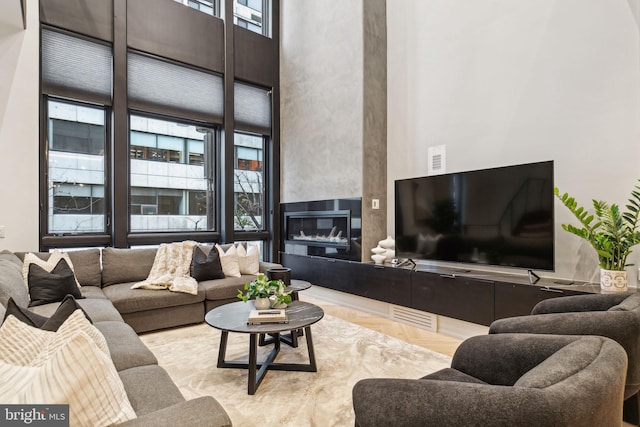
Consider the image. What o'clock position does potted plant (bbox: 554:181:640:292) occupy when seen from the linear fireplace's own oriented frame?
The potted plant is roughly at 9 o'clock from the linear fireplace.

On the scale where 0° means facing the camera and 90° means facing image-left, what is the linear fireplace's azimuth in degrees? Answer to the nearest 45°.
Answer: approximately 45°

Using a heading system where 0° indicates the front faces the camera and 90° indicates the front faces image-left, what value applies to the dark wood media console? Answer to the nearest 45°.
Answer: approximately 45°

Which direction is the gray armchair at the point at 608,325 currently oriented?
to the viewer's left

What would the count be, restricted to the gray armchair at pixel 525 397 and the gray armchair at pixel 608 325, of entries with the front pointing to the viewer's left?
2

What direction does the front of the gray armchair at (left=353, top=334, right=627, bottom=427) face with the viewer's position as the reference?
facing to the left of the viewer

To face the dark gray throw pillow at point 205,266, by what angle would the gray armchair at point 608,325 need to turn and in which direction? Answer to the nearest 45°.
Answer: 0° — it already faces it

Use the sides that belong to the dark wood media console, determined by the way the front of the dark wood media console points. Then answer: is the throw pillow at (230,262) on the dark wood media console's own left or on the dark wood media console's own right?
on the dark wood media console's own right

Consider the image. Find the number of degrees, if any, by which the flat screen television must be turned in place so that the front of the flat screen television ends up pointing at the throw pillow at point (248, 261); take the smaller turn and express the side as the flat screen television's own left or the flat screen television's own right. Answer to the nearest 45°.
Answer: approximately 45° to the flat screen television's own right
